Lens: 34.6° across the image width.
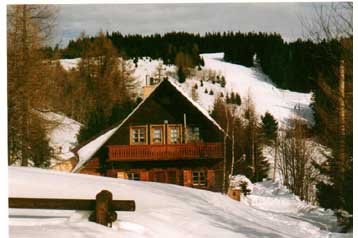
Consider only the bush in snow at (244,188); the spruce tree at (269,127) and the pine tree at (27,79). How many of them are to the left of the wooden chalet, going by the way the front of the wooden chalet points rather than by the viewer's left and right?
2

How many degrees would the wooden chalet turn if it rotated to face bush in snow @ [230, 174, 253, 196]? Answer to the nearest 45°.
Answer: approximately 90° to its left

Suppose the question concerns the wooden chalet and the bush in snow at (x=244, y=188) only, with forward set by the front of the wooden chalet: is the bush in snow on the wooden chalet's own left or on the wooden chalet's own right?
on the wooden chalet's own left

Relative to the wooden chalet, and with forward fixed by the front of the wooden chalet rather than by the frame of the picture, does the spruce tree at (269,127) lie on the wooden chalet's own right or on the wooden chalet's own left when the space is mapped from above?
on the wooden chalet's own left

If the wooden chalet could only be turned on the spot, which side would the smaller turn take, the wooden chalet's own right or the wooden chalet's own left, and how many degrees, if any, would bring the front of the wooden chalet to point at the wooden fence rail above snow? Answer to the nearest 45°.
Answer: approximately 45° to the wooden chalet's own right

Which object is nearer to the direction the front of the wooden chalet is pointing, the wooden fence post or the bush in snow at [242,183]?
the wooden fence post

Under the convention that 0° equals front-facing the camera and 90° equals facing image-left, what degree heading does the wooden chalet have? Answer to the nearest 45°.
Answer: approximately 0°

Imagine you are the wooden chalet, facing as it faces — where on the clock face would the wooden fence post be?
The wooden fence post is roughly at 1 o'clock from the wooden chalet.
